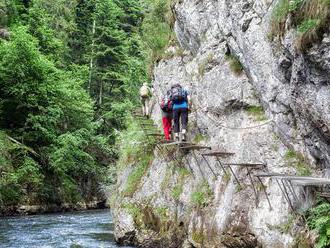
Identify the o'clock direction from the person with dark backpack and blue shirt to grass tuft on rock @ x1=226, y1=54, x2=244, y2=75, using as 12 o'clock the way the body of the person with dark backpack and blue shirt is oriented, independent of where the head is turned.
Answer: The grass tuft on rock is roughly at 3 o'clock from the person with dark backpack and blue shirt.

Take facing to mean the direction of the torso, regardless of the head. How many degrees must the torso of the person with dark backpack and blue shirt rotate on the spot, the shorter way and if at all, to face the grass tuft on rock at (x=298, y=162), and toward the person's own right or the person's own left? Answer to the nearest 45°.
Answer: approximately 135° to the person's own right

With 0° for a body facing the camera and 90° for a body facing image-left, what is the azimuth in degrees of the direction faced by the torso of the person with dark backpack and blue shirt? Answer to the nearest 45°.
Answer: approximately 180°

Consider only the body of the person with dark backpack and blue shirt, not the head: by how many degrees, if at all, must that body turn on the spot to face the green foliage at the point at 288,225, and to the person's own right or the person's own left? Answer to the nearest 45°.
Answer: approximately 135° to the person's own right

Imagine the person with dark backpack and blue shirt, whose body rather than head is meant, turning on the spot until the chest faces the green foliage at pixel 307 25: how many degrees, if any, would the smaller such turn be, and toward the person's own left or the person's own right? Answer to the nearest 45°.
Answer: approximately 135° to the person's own right
